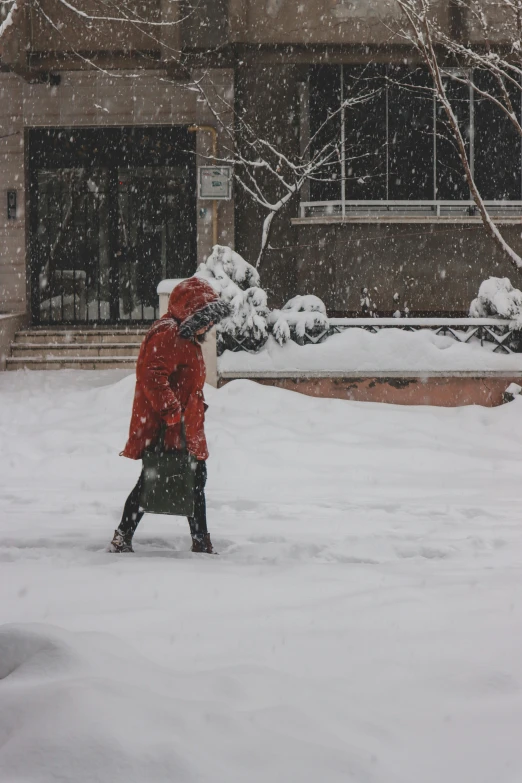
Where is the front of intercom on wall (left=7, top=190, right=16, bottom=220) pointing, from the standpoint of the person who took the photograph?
facing the viewer

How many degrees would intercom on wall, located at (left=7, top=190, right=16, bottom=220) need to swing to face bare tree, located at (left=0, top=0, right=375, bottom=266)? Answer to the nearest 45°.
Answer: approximately 90° to its left

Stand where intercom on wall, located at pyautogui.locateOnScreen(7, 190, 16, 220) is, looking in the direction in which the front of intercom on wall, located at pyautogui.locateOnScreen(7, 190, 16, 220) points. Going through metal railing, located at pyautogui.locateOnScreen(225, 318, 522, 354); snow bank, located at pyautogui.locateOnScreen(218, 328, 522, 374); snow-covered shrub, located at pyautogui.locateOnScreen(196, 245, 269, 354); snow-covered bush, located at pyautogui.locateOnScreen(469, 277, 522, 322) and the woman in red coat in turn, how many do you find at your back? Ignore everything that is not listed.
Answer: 0

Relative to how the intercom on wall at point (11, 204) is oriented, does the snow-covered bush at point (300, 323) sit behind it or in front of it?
in front

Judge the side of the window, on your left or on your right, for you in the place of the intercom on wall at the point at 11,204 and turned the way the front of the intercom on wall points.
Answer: on your left

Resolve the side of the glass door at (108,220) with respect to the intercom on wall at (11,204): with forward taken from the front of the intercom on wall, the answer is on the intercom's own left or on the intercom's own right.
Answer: on the intercom's own left

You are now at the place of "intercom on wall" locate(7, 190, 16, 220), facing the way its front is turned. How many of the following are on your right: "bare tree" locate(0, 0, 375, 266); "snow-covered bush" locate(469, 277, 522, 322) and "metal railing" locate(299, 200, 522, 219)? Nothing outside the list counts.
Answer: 0

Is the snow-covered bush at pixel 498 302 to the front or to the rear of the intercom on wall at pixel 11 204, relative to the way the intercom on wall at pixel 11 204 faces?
to the front

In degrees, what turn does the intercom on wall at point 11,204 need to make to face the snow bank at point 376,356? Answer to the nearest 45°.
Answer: approximately 45° to its left

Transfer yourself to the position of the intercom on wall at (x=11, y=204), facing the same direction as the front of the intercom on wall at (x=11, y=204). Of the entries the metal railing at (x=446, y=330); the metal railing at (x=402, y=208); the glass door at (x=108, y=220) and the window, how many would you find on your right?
0

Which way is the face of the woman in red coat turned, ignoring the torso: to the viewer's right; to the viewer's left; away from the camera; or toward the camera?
to the viewer's right

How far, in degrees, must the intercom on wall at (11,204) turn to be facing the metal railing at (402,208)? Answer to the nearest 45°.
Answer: approximately 90° to its left

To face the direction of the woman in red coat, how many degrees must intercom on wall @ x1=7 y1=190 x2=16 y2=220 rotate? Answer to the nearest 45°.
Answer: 0° — it already faces them
